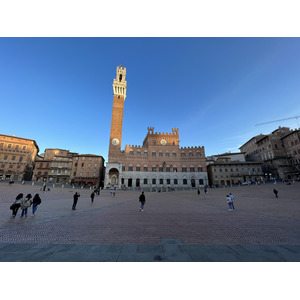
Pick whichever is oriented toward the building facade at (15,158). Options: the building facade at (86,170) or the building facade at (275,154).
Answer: the building facade at (275,154)

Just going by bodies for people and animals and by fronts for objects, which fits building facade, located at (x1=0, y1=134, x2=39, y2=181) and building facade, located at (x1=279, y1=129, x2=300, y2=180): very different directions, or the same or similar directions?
very different directions

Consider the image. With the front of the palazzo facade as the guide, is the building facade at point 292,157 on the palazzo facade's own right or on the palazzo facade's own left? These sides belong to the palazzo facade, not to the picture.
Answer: on the palazzo facade's own left

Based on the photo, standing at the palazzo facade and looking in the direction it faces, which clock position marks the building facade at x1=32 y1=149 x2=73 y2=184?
The building facade is roughly at 3 o'clock from the palazzo facade.

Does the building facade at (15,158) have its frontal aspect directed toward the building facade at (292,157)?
yes

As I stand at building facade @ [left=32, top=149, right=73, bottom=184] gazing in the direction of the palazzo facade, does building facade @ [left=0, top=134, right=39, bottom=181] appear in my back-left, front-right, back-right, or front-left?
back-right

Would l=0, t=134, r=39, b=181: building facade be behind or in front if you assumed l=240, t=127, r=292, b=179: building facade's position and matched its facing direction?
in front

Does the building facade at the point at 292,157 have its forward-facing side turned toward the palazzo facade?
yes

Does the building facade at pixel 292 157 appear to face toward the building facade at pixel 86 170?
yes

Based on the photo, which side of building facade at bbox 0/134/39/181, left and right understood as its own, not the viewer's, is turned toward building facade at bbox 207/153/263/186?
front

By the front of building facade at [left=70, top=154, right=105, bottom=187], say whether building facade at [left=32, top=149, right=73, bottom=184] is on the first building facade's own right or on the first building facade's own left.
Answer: on the first building facade's own right

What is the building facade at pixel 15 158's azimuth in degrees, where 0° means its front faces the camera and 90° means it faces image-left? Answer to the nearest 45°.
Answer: approximately 315°

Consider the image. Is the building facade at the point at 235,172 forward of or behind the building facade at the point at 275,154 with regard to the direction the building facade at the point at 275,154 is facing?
forward
